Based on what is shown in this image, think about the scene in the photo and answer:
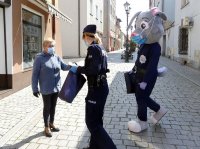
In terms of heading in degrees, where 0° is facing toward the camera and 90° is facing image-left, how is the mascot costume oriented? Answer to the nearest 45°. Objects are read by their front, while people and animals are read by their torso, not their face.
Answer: approximately 90°

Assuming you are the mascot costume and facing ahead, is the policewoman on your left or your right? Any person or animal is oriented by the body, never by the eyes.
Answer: on your left
